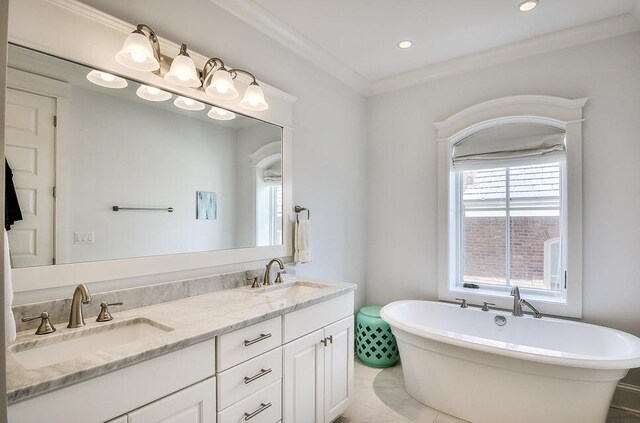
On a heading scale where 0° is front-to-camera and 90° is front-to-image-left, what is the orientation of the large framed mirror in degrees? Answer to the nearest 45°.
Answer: approximately 315°

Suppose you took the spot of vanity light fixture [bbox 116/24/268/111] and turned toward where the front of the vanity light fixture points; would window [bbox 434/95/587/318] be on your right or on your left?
on your left

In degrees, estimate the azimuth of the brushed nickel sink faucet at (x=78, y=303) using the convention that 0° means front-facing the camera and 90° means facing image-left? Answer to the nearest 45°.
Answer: approximately 315°

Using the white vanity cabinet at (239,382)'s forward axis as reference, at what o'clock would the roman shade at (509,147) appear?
The roman shade is roughly at 10 o'clock from the white vanity cabinet.
